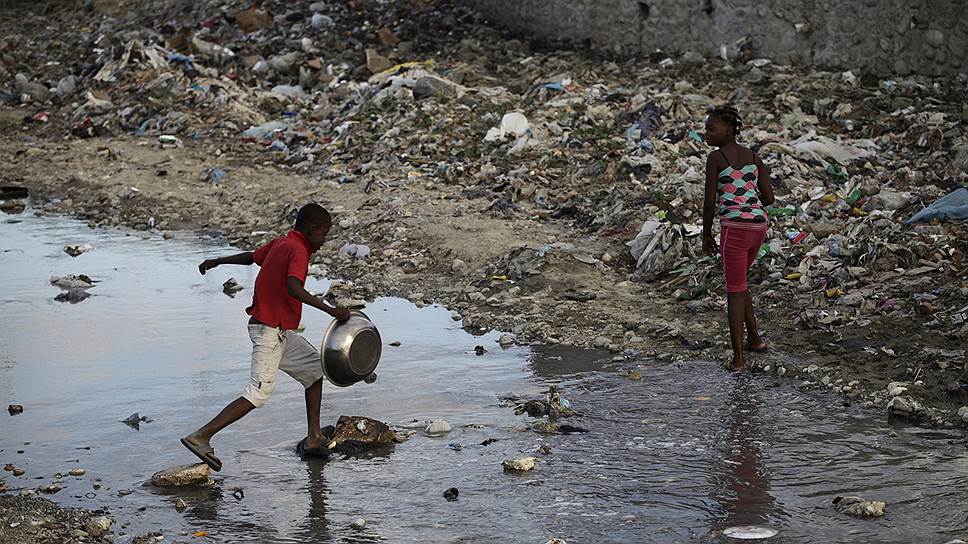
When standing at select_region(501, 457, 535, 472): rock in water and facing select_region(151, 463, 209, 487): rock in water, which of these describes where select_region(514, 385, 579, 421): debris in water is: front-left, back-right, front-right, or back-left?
back-right

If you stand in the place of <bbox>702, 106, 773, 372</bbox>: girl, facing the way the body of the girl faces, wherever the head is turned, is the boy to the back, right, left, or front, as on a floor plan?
left

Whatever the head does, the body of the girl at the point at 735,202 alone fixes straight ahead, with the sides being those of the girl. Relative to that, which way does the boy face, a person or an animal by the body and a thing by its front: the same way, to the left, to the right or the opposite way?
to the right

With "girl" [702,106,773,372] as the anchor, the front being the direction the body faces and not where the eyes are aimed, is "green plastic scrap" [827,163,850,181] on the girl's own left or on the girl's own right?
on the girl's own right

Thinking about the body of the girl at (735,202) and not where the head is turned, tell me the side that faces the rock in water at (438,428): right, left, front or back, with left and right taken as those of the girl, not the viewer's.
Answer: left

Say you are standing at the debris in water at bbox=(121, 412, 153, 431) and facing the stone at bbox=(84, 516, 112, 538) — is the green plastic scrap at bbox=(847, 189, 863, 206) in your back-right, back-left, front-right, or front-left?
back-left

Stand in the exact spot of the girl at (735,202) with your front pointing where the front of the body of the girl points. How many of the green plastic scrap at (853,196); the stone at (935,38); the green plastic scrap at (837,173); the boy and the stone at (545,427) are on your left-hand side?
2

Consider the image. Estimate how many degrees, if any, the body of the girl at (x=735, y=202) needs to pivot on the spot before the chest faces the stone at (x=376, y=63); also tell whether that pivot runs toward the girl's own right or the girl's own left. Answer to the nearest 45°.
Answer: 0° — they already face it
